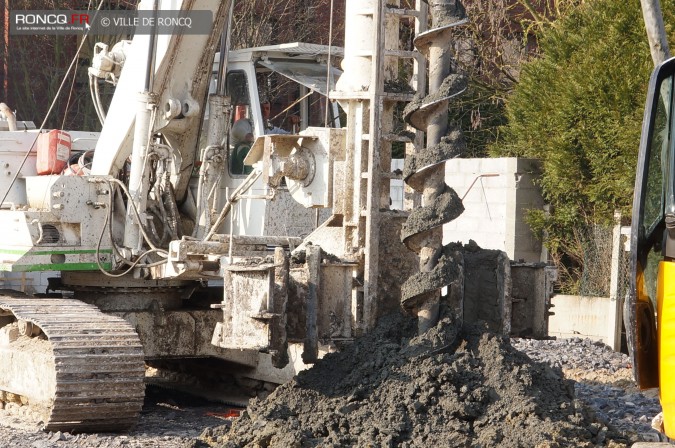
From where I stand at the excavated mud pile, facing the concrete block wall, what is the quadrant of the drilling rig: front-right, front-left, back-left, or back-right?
front-left

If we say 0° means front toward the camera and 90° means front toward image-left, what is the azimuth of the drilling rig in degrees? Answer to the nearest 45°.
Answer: approximately 315°

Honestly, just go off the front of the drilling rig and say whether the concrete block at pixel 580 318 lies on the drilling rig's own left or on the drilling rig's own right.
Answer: on the drilling rig's own left

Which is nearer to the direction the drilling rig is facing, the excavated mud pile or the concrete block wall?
the excavated mud pile

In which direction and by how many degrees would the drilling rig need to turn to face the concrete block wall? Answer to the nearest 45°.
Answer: approximately 90° to its left

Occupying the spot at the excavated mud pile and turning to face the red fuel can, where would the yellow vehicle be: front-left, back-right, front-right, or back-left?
back-left

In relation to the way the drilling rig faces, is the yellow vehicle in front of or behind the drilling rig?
in front
